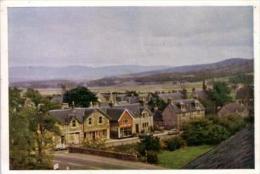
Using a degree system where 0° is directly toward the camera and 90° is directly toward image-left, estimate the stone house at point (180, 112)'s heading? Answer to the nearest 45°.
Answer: approximately 315°

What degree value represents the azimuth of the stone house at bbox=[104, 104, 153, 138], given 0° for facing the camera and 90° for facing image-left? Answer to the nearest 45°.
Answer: approximately 315°
